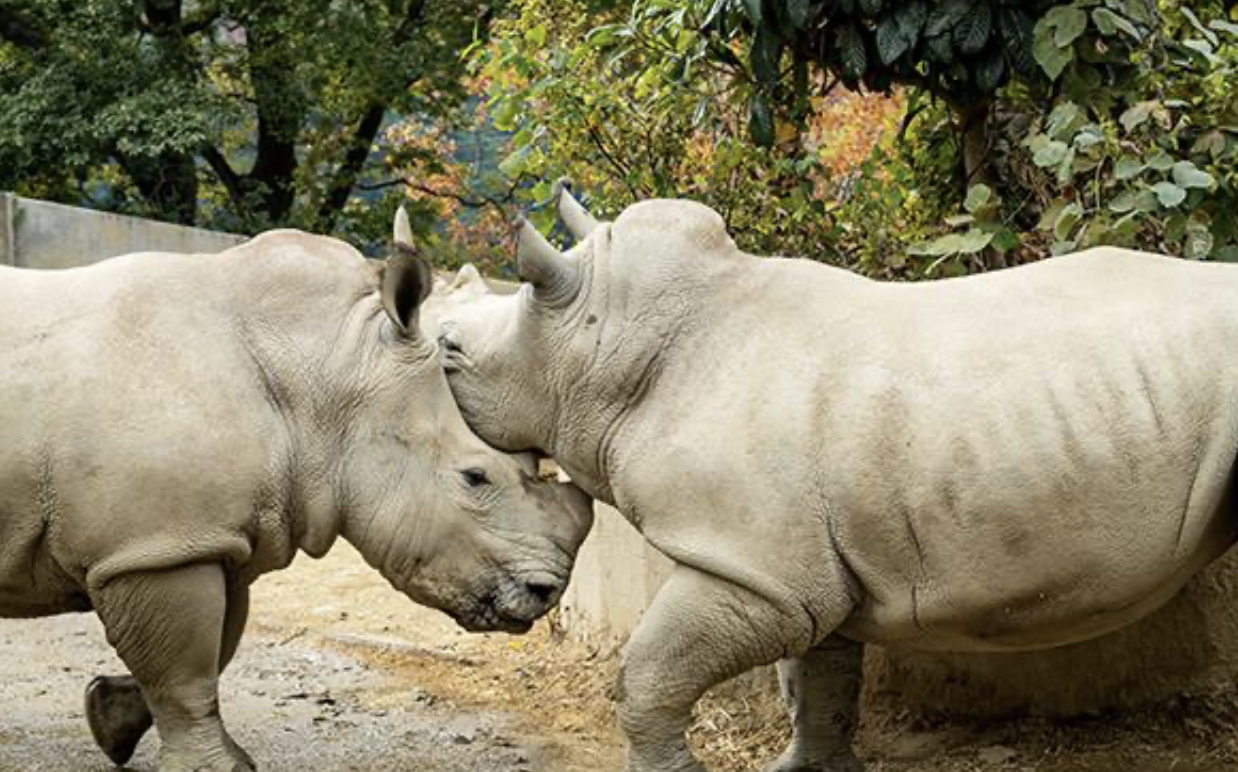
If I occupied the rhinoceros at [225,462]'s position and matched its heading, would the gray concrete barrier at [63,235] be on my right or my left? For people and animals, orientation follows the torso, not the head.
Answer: on my left

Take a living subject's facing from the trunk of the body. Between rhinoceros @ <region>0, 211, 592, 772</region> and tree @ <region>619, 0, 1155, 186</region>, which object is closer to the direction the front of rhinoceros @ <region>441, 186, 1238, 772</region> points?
the rhinoceros

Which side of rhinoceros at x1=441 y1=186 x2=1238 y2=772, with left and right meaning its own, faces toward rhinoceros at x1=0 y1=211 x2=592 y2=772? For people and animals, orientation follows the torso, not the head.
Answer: front

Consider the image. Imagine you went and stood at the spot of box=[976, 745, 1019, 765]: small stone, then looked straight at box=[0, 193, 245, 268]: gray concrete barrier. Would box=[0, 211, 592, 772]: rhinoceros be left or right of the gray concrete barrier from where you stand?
left

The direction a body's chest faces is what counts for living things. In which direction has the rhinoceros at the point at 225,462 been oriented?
to the viewer's right

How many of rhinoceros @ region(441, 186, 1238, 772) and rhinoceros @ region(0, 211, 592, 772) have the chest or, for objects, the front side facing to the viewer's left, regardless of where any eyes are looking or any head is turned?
1

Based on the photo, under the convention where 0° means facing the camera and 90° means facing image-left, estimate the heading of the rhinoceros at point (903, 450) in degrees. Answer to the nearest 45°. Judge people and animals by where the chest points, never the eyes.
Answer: approximately 90°

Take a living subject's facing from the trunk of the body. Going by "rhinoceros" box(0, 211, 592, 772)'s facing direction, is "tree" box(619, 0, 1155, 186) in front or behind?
in front

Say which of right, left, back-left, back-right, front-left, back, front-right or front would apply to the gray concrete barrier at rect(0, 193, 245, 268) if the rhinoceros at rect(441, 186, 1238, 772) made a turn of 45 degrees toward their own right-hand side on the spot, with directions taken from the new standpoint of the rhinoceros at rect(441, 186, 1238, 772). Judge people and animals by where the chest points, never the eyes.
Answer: front

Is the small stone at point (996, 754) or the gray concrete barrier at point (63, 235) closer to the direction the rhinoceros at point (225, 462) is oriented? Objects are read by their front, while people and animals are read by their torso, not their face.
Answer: the small stone

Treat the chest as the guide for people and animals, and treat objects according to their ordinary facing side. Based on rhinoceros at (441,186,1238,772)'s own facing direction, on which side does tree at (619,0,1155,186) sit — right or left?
on its right

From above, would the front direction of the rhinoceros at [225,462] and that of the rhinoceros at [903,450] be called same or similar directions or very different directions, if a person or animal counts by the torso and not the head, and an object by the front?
very different directions
